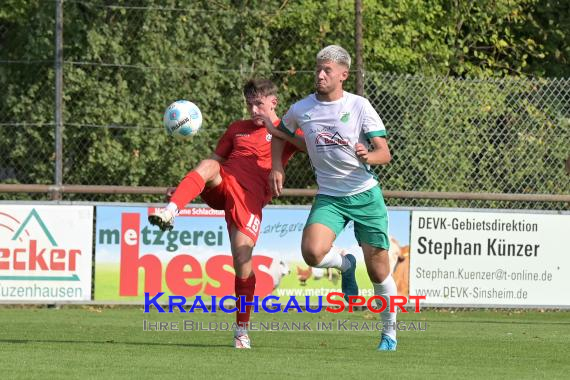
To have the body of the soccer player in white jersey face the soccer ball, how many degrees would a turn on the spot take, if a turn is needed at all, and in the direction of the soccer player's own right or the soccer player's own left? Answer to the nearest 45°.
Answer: approximately 90° to the soccer player's own right

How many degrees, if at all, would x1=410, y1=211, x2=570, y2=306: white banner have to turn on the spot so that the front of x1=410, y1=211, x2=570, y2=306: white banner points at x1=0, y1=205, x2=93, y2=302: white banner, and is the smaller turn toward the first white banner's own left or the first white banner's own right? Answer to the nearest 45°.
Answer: approximately 90° to the first white banner's own right

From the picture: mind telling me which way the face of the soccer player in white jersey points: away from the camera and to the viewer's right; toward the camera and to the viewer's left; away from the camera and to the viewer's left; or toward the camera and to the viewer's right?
toward the camera and to the viewer's left

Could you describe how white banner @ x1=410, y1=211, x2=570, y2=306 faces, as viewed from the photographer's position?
facing the viewer

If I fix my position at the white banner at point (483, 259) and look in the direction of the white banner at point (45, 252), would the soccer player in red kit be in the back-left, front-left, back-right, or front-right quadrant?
front-left

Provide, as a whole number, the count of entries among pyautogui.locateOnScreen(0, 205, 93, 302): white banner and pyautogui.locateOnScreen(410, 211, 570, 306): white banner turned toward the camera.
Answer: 2

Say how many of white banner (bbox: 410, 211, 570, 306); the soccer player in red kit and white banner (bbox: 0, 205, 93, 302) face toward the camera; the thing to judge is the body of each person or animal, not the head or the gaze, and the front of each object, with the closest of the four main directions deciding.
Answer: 3

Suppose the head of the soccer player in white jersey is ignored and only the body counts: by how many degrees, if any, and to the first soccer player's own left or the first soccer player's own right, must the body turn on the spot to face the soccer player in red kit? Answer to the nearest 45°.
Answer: approximately 90° to the first soccer player's own right

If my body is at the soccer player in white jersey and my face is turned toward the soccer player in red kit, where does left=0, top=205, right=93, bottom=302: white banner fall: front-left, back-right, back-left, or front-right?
front-right
